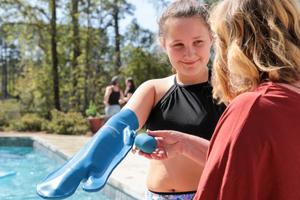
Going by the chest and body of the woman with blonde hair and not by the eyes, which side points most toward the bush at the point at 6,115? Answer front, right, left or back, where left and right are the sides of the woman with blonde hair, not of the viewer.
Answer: front

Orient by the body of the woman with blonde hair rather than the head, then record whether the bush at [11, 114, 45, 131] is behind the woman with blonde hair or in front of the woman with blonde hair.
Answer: in front

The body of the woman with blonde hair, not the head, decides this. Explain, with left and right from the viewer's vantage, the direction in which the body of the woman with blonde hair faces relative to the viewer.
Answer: facing away from the viewer and to the left of the viewer

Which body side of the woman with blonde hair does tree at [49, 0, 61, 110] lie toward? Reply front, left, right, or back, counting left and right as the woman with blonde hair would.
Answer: front

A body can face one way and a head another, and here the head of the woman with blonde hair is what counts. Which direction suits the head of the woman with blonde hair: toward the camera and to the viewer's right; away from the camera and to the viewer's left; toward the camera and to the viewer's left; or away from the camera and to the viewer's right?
away from the camera and to the viewer's left

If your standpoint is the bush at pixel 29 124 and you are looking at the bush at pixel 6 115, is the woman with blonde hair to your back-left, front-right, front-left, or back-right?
back-left

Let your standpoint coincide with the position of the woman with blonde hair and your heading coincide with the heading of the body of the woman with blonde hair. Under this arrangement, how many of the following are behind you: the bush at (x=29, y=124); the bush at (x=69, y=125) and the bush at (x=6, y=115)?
0
